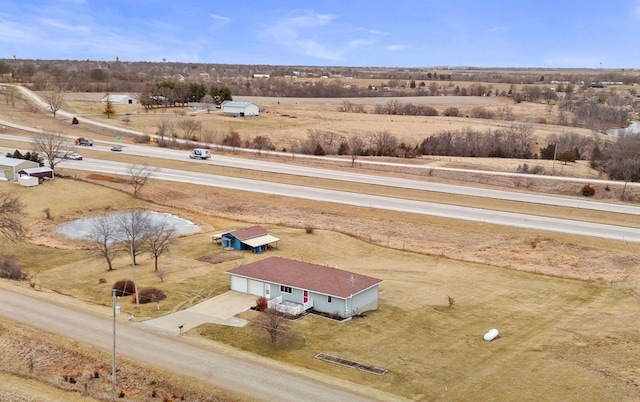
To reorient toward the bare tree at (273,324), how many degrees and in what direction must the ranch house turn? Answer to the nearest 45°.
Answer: approximately 45° to its left

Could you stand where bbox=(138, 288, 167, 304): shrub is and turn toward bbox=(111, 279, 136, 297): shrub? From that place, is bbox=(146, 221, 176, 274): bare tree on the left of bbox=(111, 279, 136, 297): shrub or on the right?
right

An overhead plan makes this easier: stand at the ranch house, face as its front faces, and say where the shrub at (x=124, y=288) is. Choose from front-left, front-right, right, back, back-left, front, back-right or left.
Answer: front-right

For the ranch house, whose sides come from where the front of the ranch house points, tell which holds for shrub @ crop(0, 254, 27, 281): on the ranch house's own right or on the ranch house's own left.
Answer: on the ranch house's own right

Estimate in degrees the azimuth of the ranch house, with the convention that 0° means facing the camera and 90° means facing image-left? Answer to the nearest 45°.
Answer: approximately 45°

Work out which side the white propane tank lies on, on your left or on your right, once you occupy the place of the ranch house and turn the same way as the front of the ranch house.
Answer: on your left

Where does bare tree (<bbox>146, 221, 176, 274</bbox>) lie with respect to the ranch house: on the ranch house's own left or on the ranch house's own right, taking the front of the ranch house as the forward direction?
on the ranch house's own right
